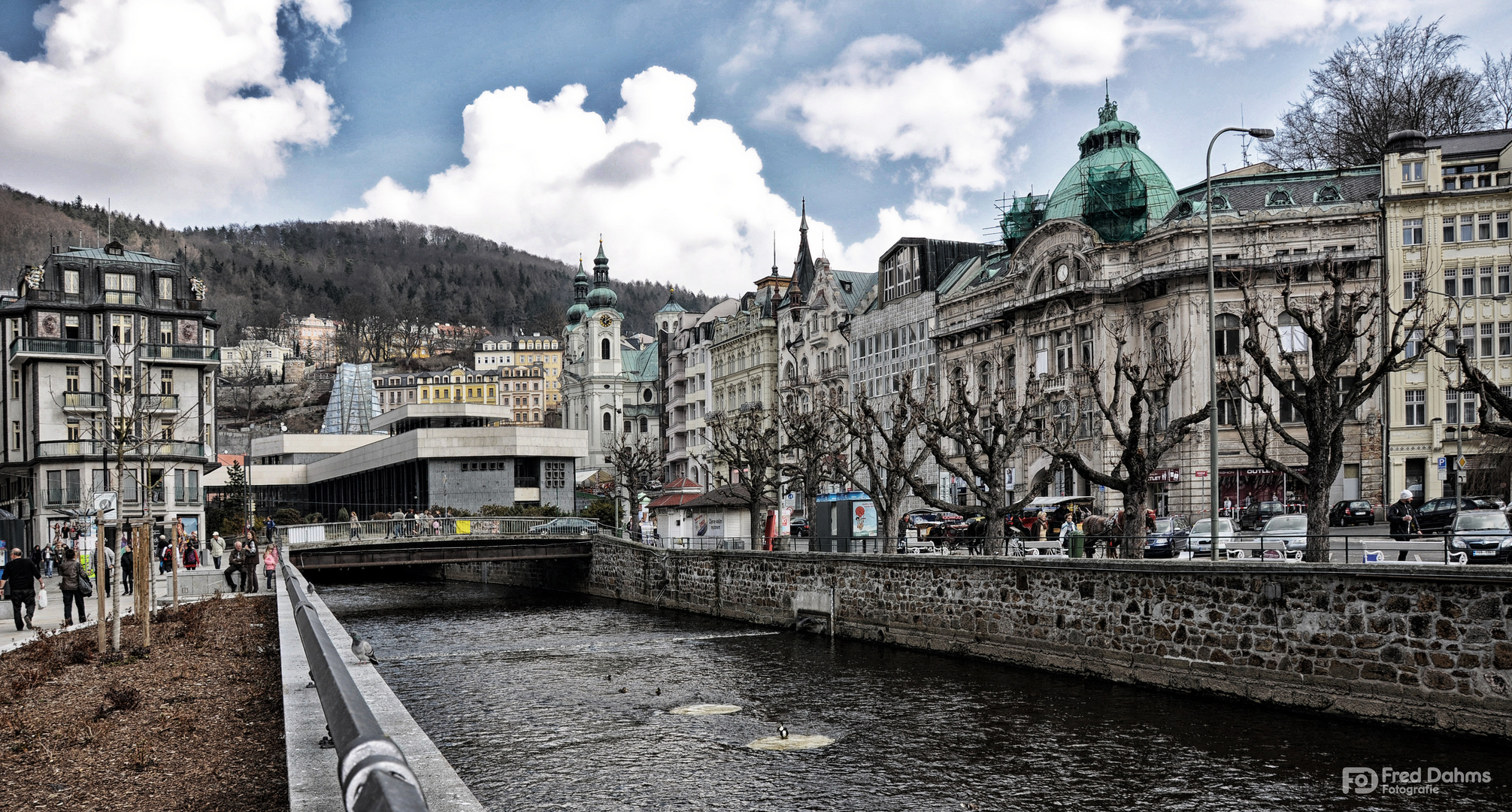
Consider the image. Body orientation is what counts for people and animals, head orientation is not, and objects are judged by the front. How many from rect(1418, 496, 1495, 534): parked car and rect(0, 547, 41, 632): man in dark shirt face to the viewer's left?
1

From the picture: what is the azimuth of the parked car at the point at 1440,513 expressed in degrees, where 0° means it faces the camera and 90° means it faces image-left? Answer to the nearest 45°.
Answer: approximately 90°
